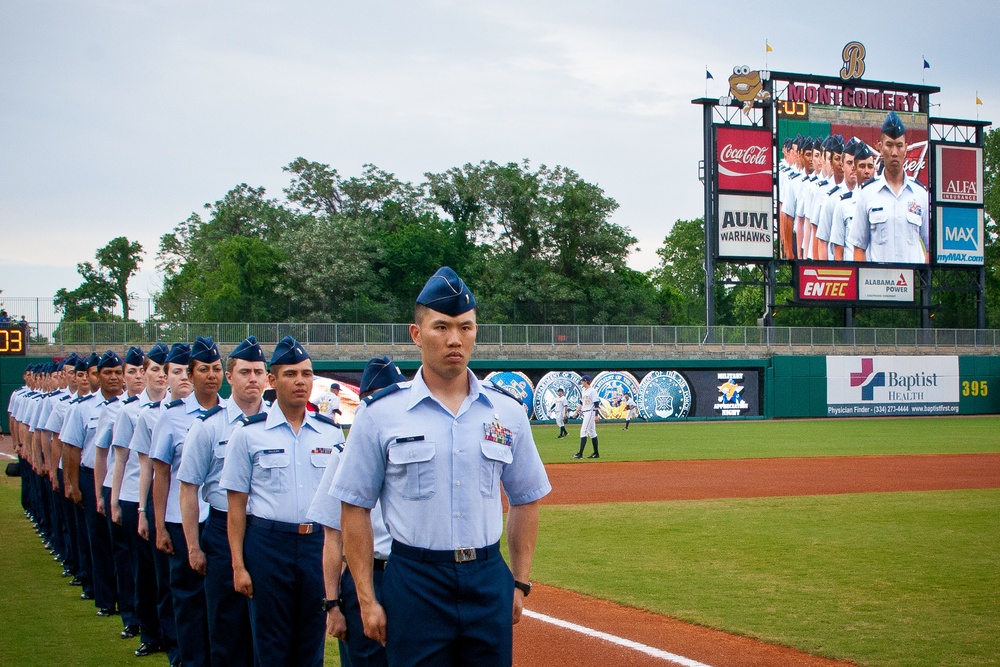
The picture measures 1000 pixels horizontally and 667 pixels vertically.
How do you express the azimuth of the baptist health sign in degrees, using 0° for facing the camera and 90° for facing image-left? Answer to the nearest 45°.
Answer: approximately 0°

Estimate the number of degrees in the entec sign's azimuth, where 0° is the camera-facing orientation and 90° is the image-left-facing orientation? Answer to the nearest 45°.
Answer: approximately 0°

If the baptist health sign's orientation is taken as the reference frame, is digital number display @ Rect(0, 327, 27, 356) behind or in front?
in front

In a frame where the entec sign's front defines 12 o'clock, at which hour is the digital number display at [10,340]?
The digital number display is roughly at 1 o'clock from the entec sign.

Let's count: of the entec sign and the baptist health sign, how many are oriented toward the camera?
2
